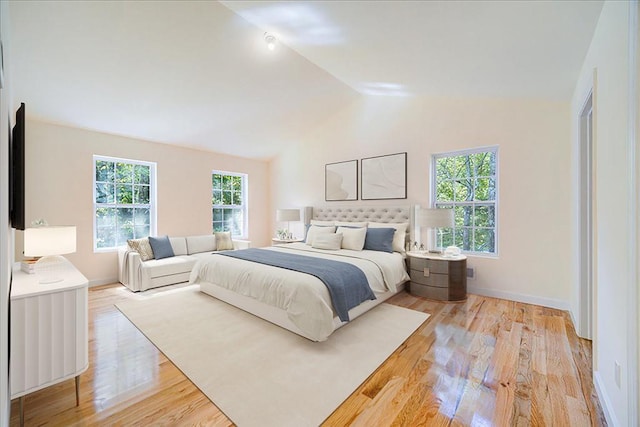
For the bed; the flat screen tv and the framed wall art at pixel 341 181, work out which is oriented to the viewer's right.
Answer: the flat screen tv

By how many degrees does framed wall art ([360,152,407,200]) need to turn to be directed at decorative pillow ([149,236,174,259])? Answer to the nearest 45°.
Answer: approximately 45° to its right

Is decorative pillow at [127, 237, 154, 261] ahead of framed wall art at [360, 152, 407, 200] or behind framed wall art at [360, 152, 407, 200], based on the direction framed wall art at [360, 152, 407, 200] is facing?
ahead

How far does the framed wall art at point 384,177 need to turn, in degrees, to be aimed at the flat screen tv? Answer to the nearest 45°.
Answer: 0° — it already faces it

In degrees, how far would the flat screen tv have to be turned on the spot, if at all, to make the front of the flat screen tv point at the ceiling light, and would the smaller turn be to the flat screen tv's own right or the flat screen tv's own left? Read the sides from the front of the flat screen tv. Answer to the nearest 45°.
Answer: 0° — it already faces it

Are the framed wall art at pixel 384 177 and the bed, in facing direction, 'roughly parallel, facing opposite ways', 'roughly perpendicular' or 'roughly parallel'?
roughly parallel

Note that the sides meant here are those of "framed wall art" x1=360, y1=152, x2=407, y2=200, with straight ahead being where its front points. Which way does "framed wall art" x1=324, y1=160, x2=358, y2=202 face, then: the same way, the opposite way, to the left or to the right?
the same way

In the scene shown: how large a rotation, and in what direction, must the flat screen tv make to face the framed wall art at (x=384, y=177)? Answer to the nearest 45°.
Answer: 0° — it already faces it

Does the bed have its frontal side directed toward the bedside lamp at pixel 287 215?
no

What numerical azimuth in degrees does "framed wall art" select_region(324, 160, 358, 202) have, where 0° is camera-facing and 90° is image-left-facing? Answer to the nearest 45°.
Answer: approximately 45°

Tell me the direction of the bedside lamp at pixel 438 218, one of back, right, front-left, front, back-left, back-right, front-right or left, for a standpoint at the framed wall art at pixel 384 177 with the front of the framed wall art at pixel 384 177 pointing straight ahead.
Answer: left

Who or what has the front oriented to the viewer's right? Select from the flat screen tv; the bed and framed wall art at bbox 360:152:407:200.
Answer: the flat screen tv

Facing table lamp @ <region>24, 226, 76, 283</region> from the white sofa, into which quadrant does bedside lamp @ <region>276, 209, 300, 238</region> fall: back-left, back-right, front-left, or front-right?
back-left

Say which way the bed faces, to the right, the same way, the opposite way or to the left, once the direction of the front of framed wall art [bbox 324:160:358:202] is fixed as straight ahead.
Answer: the same way

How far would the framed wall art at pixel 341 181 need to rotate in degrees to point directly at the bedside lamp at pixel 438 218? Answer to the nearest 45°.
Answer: approximately 90° to its left

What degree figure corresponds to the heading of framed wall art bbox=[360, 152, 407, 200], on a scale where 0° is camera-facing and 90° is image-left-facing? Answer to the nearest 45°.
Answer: approximately 45°

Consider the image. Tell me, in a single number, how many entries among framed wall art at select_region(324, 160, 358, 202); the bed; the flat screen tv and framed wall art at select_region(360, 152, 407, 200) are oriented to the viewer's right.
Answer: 1

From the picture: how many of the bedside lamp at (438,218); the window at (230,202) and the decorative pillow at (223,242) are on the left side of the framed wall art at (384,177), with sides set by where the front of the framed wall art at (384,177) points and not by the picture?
1

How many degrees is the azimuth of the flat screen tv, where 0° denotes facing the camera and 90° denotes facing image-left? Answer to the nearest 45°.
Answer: approximately 270°

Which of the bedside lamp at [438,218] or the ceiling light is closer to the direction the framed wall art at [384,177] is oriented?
the ceiling light

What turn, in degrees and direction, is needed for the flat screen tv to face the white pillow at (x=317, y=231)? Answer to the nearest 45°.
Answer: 0° — it already faces it
